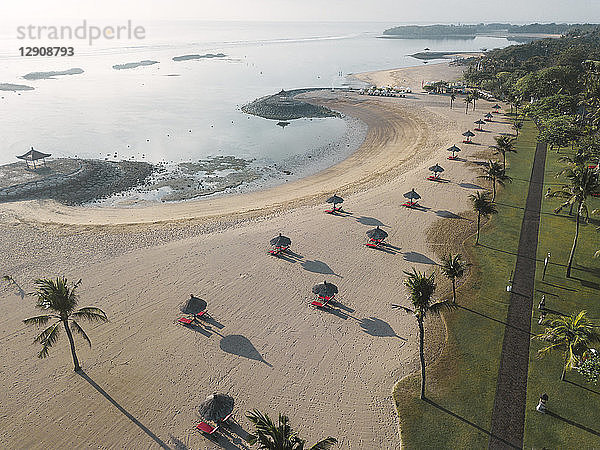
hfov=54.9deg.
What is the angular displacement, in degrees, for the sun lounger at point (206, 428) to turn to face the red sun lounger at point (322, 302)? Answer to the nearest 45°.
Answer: approximately 90° to its right

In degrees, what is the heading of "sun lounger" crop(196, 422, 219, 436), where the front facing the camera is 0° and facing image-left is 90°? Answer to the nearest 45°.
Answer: approximately 135°

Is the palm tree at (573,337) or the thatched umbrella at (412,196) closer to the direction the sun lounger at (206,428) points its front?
the thatched umbrella

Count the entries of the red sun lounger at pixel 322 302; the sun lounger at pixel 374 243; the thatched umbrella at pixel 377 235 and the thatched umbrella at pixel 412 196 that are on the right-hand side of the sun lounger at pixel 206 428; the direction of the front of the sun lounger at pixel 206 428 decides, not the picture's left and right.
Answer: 4

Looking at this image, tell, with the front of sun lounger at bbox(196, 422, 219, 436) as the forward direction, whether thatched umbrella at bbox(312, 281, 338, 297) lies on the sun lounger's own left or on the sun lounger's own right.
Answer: on the sun lounger's own right

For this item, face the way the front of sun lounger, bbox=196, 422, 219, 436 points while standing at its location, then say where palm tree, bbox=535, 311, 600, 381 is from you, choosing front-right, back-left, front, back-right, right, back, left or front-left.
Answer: back-right

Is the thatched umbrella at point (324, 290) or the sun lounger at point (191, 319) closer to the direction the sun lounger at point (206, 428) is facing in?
the sun lounger

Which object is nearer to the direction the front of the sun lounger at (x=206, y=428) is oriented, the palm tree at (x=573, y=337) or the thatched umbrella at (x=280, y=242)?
the thatched umbrella

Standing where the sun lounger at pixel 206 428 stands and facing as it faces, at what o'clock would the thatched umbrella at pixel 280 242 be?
The thatched umbrella is roughly at 2 o'clock from the sun lounger.

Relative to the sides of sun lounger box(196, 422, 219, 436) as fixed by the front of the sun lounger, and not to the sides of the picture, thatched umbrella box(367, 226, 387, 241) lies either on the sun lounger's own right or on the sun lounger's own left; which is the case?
on the sun lounger's own right

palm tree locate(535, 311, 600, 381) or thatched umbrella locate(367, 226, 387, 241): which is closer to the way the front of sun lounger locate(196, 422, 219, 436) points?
the thatched umbrella

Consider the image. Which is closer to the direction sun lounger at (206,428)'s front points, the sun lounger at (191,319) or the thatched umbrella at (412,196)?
the sun lounger
